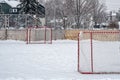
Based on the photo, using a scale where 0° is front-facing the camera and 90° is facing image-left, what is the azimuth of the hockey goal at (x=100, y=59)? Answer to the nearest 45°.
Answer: approximately 180°

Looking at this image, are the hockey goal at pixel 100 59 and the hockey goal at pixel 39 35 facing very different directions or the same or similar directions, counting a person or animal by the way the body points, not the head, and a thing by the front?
very different directions

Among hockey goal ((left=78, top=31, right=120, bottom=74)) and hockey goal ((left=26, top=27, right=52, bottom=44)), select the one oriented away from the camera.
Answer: hockey goal ((left=78, top=31, right=120, bottom=74))

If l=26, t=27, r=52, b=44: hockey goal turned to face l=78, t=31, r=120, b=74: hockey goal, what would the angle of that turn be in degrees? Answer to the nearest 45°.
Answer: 0° — it already faces it

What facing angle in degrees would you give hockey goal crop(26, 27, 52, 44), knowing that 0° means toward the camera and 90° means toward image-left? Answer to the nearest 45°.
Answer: approximately 0°

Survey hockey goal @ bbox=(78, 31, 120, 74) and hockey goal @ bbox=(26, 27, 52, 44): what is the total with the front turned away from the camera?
1
